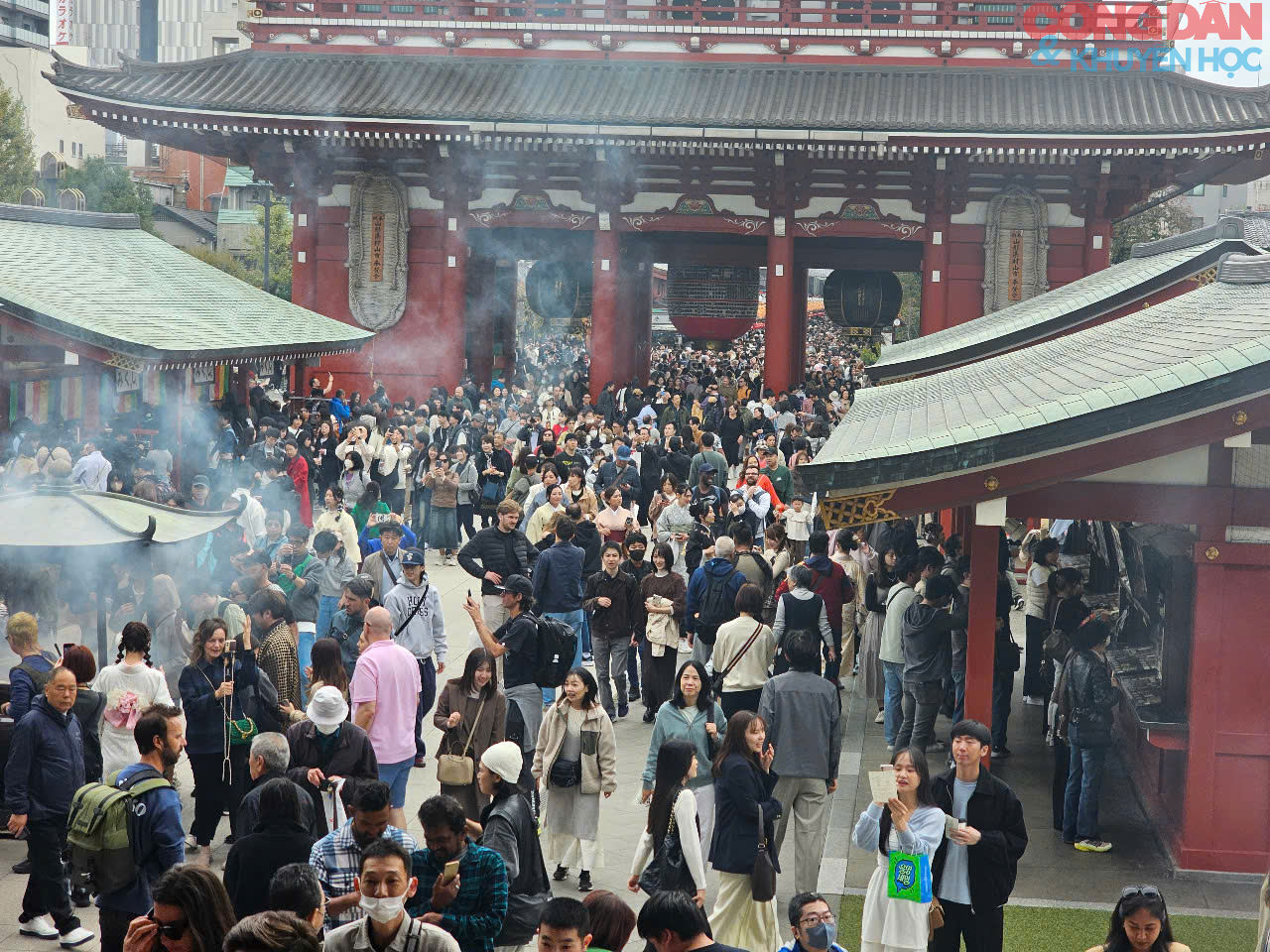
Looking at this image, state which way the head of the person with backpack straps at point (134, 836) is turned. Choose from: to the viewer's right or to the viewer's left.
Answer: to the viewer's right

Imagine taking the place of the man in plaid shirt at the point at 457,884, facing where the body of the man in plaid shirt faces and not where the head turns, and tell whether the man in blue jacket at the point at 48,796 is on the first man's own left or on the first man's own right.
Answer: on the first man's own right

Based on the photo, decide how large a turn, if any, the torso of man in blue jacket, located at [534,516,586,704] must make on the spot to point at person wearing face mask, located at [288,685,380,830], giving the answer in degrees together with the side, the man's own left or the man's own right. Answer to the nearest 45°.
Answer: approximately 180°

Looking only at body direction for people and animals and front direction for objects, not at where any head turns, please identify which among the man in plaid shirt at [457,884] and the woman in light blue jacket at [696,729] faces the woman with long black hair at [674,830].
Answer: the woman in light blue jacket

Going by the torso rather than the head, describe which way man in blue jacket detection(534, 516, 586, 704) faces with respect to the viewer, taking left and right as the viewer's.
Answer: facing away from the viewer

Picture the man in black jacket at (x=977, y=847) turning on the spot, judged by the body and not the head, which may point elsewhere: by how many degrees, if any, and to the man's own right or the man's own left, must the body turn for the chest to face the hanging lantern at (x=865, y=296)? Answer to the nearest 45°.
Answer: approximately 135° to the man's own right

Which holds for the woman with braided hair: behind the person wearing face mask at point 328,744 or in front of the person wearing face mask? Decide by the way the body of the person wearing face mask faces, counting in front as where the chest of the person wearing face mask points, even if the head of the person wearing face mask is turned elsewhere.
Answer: behind

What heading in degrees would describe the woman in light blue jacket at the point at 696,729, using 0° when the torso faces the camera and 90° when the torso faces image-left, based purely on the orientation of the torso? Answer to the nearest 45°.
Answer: approximately 0°
